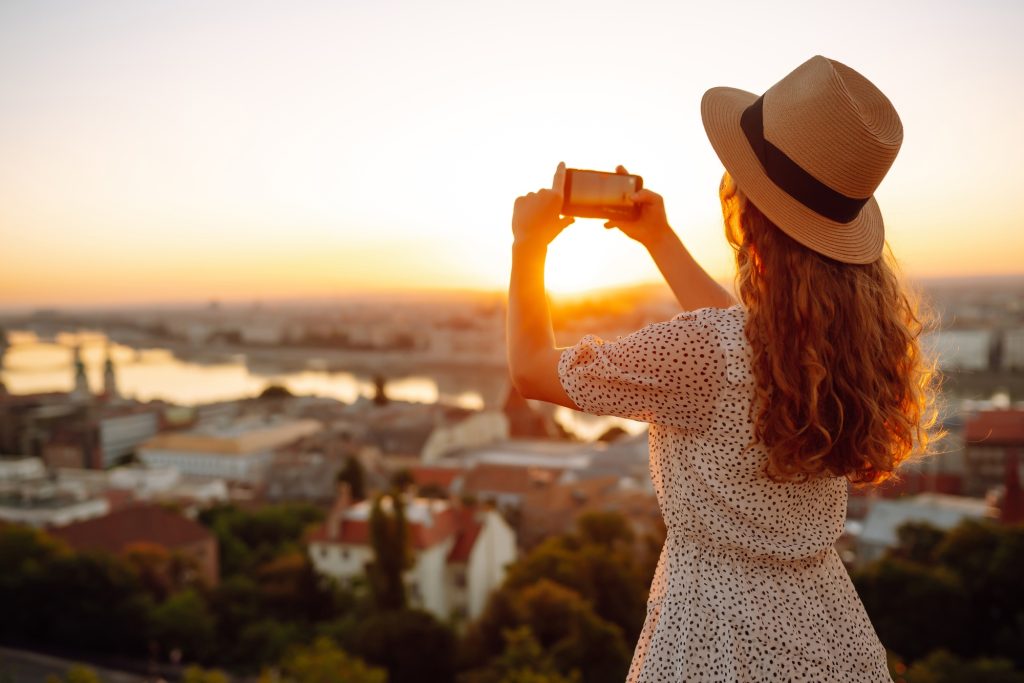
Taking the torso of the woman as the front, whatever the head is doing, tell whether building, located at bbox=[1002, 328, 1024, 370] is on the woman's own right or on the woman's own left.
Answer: on the woman's own right

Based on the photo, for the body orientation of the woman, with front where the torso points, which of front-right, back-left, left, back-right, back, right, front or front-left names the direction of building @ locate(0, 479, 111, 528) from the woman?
front

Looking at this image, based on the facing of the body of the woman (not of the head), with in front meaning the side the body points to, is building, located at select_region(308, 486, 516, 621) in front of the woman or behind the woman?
in front

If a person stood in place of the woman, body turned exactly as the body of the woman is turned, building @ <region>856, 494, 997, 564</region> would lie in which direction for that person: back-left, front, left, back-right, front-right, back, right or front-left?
front-right

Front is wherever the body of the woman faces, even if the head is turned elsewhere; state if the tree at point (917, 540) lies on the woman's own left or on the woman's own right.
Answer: on the woman's own right

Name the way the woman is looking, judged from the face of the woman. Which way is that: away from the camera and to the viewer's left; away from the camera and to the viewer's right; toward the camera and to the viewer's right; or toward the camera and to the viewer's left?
away from the camera and to the viewer's left

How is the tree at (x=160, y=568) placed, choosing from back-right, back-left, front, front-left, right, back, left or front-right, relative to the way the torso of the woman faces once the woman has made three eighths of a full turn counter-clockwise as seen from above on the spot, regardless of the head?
back-right

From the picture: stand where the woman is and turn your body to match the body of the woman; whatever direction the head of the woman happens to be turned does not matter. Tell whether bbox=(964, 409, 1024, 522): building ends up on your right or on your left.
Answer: on your right

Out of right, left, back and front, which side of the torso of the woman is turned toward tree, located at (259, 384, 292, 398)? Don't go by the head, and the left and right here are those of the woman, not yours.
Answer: front

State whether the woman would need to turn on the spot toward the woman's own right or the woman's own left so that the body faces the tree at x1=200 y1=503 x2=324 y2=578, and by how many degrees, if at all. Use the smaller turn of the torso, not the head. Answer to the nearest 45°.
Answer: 0° — they already face it

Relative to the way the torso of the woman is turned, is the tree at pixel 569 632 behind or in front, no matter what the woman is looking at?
in front

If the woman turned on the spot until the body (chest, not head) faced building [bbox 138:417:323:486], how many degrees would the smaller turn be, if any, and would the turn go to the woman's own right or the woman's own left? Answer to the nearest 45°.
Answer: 0° — they already face it

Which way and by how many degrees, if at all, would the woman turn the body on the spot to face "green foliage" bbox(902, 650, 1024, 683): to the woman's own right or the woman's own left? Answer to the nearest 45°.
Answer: approximately 45° to the woman's own right

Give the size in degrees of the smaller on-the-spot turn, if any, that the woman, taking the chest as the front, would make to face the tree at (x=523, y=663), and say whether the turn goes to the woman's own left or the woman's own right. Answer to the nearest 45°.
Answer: approximately 45° to the woman's own right

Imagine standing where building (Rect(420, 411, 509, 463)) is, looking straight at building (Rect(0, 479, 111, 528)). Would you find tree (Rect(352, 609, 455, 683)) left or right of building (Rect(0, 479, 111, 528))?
left

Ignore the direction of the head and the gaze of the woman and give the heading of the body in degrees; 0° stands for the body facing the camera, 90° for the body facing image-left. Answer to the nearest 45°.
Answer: approximately 135°
